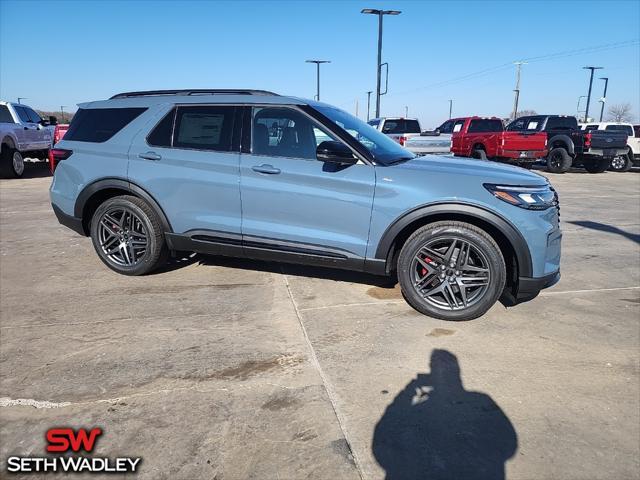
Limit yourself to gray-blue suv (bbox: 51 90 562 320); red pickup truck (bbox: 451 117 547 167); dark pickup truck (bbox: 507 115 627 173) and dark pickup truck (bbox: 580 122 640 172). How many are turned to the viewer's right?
1

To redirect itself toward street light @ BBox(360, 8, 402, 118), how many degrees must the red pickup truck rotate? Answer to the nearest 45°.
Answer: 0° — it already faces it

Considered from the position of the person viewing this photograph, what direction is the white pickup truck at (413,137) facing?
facing away from the viewer and to the left of the viewer

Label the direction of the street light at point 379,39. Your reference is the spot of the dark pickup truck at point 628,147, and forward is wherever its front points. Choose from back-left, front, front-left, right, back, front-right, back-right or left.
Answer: front-left

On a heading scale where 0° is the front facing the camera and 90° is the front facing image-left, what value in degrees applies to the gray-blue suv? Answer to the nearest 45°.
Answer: approximately 270°

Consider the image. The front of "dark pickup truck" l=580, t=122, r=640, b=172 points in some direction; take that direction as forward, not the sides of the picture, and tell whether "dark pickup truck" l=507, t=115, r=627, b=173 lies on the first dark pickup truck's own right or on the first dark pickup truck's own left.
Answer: on the first dark pickup truck's own left

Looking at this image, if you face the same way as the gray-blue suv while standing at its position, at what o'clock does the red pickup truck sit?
The red pickup truck is roughly at 10 o'clock from the gray-blue suv.

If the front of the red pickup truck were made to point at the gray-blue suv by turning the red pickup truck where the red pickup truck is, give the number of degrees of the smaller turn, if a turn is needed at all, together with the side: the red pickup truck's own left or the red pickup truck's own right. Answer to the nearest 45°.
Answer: approximately 135° to the red pickup truck's own left

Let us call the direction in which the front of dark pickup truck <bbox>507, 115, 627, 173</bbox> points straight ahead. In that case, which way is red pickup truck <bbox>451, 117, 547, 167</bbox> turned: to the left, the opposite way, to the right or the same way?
the same way

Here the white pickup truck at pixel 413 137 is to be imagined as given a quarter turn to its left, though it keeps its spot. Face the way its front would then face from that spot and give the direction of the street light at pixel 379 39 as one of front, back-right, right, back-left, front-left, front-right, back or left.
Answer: back-right

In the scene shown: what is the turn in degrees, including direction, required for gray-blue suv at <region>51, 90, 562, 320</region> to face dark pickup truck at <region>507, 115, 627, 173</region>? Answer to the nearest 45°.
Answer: approximately 45° to its left

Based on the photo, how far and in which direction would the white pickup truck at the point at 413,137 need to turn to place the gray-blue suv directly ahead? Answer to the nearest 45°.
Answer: approximately 135° to its left

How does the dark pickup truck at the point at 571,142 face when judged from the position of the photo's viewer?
facing away from the viewer and to the left of the viewer

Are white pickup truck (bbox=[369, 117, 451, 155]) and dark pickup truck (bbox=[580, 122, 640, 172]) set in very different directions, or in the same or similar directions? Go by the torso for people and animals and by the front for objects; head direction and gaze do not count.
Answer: same or similar directions
